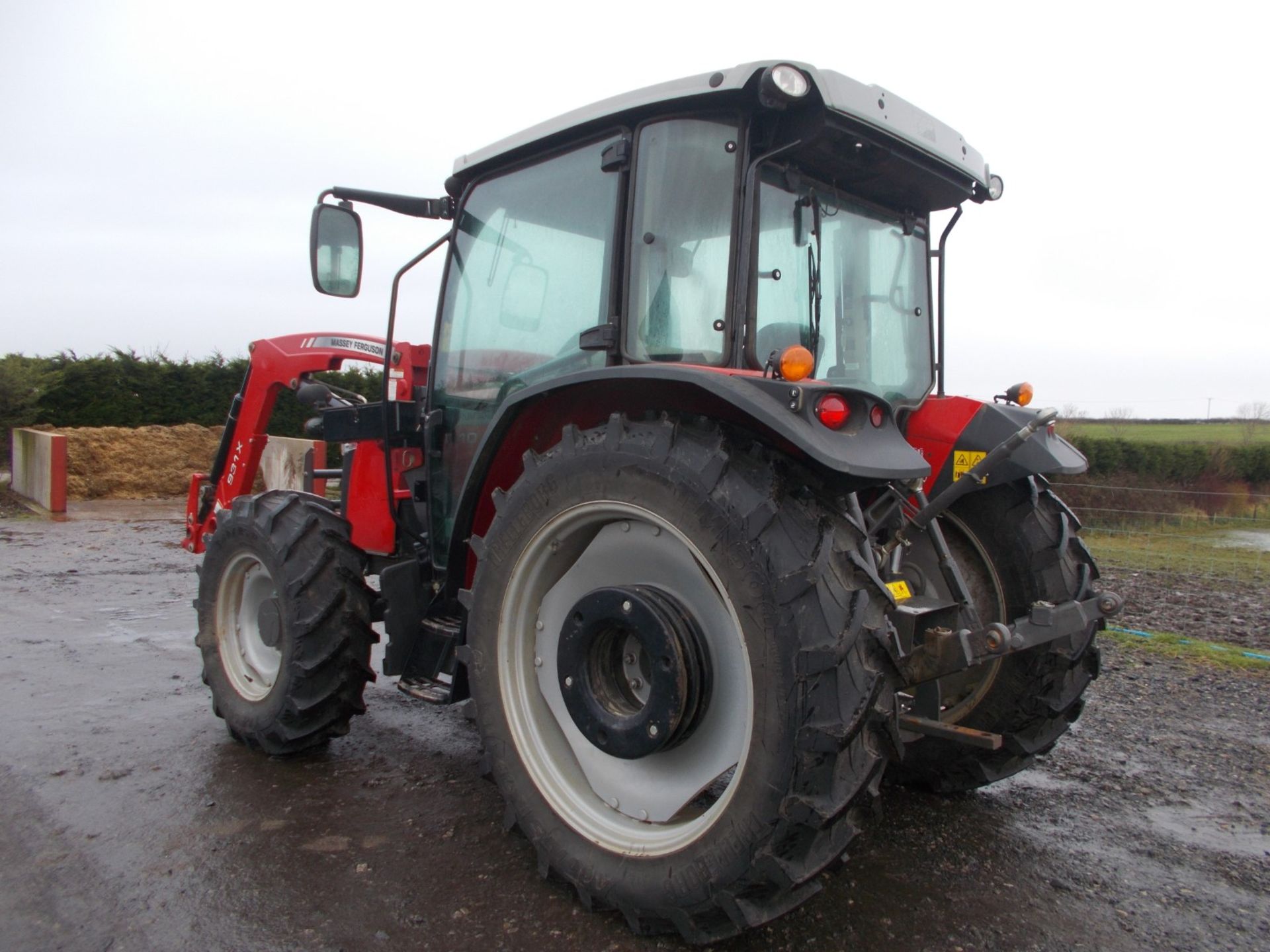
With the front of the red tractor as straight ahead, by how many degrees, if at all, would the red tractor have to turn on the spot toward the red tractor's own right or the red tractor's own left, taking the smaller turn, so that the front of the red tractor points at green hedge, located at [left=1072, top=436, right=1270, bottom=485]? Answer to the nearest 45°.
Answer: approximately 90° to the red tractor's own right

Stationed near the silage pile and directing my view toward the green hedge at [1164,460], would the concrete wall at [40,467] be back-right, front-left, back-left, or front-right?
back-right

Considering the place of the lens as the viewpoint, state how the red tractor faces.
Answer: facing away from the viewer and to the left of the viewer

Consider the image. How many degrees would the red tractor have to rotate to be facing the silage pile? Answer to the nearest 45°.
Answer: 0° — it already faces it

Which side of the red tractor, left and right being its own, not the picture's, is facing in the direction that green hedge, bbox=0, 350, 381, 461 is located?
front

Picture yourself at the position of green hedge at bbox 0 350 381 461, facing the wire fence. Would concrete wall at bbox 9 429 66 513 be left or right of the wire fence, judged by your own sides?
right

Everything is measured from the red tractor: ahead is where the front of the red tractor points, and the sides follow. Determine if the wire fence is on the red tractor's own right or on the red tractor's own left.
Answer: on the red tractor's own right
